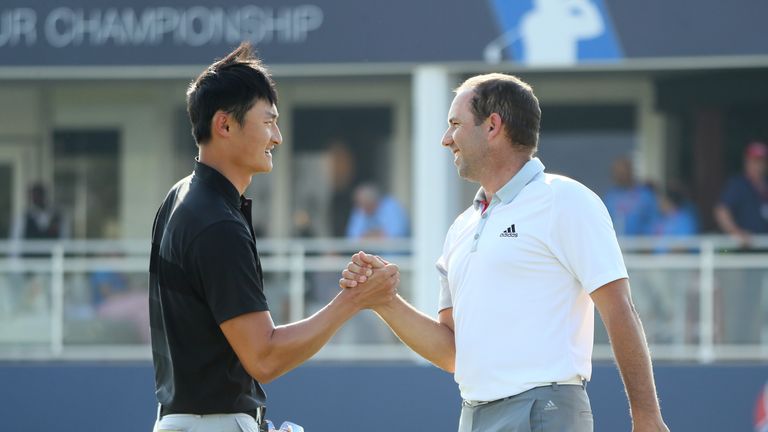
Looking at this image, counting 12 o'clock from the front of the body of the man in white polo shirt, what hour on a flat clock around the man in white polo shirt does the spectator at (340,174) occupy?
The spectator is roughly at 4 o'clock from the man in white polo shirt.

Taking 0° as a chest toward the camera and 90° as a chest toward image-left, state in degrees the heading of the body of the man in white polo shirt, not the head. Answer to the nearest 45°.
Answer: approximately 45°

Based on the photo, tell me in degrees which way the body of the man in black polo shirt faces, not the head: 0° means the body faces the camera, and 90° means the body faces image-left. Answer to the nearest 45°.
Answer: approximately 270°

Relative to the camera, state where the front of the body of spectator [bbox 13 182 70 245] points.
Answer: toward the camera

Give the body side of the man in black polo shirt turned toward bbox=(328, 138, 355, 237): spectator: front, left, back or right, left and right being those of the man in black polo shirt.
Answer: left

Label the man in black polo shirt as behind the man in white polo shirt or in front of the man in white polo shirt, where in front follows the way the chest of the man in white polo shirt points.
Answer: in front

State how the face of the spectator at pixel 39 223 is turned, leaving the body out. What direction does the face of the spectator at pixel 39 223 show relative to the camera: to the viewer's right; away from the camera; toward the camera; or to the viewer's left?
toward the camera

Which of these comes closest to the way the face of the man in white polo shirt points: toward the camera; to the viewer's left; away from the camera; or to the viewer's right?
to the viewer's left

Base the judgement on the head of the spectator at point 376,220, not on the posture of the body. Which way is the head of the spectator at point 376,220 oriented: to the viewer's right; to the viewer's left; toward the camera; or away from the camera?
toward the camera

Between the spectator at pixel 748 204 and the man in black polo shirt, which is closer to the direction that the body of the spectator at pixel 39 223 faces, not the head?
the man in black polo shirt

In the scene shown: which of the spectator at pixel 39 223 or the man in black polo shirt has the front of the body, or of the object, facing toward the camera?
the spectator

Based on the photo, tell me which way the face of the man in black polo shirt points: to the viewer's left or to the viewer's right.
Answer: to the viewer's right

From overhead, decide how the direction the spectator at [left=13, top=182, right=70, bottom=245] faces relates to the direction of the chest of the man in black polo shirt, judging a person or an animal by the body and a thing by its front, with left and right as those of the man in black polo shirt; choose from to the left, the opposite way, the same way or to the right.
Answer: to the right
